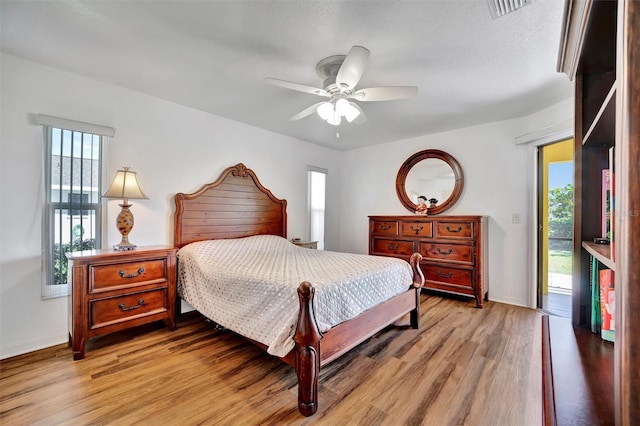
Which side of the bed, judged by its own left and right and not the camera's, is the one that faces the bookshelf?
front

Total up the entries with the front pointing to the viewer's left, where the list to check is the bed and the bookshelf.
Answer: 1

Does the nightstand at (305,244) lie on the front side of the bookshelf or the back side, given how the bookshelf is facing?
on the front side

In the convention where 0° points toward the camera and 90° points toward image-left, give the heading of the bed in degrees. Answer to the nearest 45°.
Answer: approximately 315°

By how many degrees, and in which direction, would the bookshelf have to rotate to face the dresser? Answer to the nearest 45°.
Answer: approximately 45° to its right

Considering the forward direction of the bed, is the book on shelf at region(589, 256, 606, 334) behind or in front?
in front

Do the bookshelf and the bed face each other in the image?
yes

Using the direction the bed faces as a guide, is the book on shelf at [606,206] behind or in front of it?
in front

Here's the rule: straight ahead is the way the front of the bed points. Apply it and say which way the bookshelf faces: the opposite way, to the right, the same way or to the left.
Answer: the opposite way

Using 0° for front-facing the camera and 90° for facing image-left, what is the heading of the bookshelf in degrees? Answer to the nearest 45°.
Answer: approximately 90°
